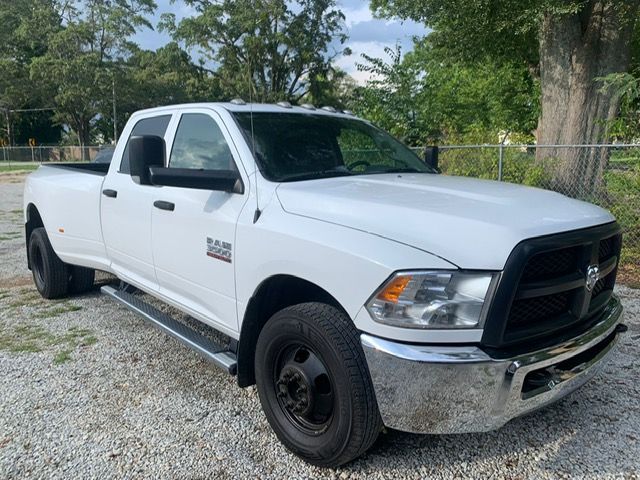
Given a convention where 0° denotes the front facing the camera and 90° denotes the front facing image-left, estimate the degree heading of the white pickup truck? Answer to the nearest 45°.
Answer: approximately 315°

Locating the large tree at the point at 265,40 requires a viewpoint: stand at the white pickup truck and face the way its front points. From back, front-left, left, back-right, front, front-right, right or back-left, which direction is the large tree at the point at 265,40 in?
back-left

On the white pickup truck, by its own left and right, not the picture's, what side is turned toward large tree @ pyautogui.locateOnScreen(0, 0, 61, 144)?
back

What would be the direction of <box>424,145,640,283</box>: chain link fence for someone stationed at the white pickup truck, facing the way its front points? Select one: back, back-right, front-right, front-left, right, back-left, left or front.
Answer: left

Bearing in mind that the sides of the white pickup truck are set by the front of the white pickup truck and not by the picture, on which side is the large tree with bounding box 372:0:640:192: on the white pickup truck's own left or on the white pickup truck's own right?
on the white pickup truck's own left

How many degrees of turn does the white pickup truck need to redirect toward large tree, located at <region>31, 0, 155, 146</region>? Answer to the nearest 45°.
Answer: approximately 180°

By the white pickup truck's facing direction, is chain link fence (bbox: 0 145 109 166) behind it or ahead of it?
behind
